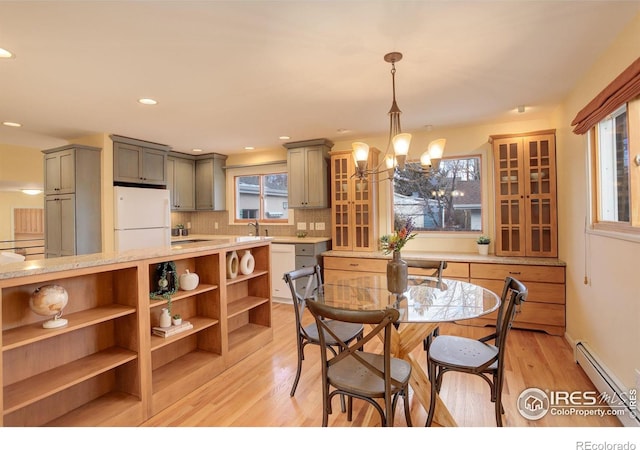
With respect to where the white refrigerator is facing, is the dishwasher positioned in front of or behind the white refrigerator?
in front

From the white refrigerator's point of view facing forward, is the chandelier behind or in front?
in front

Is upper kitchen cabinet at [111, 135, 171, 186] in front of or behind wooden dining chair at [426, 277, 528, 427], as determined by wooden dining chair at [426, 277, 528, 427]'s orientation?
in front

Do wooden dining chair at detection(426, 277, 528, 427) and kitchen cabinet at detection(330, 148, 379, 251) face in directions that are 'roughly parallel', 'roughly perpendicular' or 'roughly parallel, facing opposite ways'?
roughly perpendicular

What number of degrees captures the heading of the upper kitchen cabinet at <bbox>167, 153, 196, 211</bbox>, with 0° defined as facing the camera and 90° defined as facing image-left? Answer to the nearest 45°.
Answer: approximately 315°

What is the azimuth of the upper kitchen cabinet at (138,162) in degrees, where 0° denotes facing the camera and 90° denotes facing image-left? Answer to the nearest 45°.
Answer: approximately 315°

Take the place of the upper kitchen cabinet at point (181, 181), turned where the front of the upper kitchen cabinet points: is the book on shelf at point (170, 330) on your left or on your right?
on your right

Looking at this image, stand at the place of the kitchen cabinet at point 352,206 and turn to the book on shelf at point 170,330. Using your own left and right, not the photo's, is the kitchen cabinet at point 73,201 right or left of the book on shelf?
right

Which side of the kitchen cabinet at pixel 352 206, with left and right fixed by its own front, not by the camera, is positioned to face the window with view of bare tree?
left

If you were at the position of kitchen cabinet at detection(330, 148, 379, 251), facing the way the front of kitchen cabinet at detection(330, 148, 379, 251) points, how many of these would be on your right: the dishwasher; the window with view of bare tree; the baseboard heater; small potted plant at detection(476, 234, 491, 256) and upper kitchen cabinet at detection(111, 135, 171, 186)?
2

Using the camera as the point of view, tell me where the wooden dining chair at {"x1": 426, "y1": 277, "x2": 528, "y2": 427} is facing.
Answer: facing to the left of the viewer

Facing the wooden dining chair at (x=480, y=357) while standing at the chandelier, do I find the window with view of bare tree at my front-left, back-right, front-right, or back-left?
back-left
